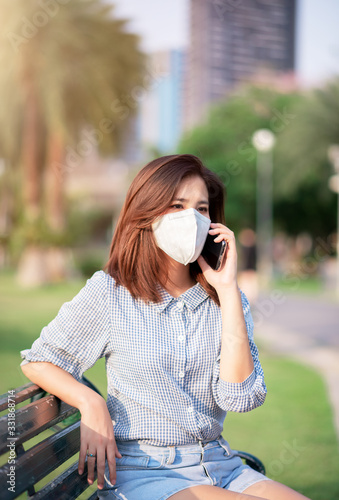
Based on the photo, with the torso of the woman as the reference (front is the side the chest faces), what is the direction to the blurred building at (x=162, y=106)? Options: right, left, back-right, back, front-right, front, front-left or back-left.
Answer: back-left

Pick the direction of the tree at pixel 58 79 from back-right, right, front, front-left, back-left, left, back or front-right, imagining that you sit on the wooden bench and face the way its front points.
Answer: back-left

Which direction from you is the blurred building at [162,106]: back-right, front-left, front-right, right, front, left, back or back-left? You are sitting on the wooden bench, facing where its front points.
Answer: back-left

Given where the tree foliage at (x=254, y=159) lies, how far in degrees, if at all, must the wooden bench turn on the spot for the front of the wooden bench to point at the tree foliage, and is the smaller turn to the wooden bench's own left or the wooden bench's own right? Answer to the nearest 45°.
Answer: approximately 135° to the wooden bench's own left

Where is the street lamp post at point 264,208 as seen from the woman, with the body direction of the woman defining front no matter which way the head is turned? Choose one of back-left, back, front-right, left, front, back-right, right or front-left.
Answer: back-left

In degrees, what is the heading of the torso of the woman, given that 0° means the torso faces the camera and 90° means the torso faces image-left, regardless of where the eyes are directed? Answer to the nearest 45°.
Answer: approximately 315°

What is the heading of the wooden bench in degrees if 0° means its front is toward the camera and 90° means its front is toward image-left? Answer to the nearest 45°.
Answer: approximately 315°
